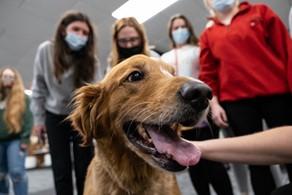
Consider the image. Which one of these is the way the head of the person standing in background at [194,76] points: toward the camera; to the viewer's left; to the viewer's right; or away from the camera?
toward the camera

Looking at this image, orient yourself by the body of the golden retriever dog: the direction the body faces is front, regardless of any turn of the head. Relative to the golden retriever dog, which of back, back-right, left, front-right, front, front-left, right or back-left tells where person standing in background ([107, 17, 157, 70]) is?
back-left

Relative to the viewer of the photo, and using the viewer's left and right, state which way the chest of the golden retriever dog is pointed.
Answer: facing the viewer and to the right of the viewer

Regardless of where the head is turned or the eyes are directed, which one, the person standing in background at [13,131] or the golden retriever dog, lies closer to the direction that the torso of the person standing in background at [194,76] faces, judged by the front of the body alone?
the golden retriever dog

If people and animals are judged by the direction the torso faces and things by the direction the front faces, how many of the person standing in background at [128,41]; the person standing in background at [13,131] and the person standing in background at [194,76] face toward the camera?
3

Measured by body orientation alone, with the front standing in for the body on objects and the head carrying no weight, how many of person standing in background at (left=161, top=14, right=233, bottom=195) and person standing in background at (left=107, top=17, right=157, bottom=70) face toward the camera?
2

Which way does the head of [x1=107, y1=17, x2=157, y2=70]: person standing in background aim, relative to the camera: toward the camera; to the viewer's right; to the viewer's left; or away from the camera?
toward the camera

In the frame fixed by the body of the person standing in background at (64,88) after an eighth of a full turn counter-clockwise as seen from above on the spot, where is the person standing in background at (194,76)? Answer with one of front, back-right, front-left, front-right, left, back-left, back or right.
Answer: front

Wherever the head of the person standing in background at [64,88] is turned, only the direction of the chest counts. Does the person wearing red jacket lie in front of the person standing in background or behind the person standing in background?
in front

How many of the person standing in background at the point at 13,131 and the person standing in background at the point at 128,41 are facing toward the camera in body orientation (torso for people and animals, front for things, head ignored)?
2

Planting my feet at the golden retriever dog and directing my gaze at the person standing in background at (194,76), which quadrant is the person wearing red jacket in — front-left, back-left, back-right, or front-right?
front-right

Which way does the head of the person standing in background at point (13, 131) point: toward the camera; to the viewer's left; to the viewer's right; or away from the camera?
toward the camera

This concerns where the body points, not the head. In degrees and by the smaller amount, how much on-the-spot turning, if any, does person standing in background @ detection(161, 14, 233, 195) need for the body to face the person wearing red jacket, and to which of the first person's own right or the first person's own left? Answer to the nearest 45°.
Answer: approximately 45° to the first person's own left

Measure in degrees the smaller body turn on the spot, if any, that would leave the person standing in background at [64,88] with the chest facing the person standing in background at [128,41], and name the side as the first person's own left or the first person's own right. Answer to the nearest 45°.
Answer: approximately 45° to the first person's own left

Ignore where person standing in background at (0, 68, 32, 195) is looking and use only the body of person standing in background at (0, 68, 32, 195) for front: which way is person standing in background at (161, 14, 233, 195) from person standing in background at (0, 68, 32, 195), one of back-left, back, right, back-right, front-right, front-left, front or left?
front-left

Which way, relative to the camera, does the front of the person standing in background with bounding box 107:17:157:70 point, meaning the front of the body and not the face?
toward the camera

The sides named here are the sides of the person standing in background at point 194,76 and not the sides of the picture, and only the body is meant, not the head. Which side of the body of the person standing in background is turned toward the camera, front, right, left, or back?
front
